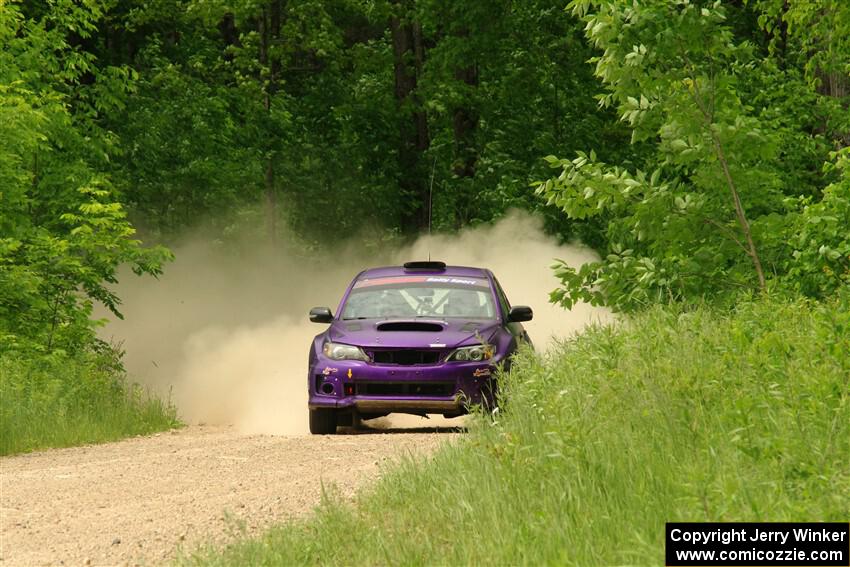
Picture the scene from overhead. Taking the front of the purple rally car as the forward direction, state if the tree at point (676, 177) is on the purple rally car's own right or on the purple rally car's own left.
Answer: on the purple rally car's own left

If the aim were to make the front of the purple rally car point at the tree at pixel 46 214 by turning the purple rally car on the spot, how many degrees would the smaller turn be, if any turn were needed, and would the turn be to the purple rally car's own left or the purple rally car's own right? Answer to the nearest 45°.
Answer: approximately 135° to the purple rally car's own right

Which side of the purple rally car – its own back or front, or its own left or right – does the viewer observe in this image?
front

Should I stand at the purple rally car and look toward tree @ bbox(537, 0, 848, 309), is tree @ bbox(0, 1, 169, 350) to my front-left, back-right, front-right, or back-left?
back-left
